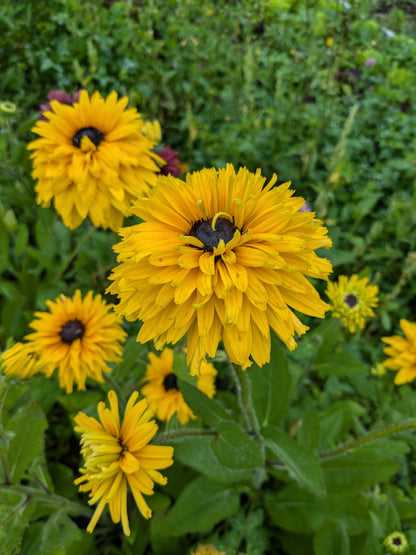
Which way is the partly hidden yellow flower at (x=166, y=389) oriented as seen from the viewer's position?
toward the camera

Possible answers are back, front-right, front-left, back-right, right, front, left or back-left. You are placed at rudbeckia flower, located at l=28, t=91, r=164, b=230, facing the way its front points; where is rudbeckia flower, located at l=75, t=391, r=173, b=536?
front

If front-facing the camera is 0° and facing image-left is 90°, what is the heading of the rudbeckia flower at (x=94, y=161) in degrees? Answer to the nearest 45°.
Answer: approximately 0°

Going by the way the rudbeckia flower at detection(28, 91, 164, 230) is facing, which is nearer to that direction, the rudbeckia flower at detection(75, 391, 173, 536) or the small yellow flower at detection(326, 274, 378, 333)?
the rudbeckia flower

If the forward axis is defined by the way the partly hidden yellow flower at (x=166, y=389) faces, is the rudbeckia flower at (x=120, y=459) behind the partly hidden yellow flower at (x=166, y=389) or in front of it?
in front

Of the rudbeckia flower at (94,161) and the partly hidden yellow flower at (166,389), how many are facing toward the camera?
2

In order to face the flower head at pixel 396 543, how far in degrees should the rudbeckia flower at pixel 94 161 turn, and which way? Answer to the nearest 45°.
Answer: approximately 45° to its left

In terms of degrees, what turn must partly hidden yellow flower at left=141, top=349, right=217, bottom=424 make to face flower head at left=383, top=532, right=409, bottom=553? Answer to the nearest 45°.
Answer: approximately 45° to its left
